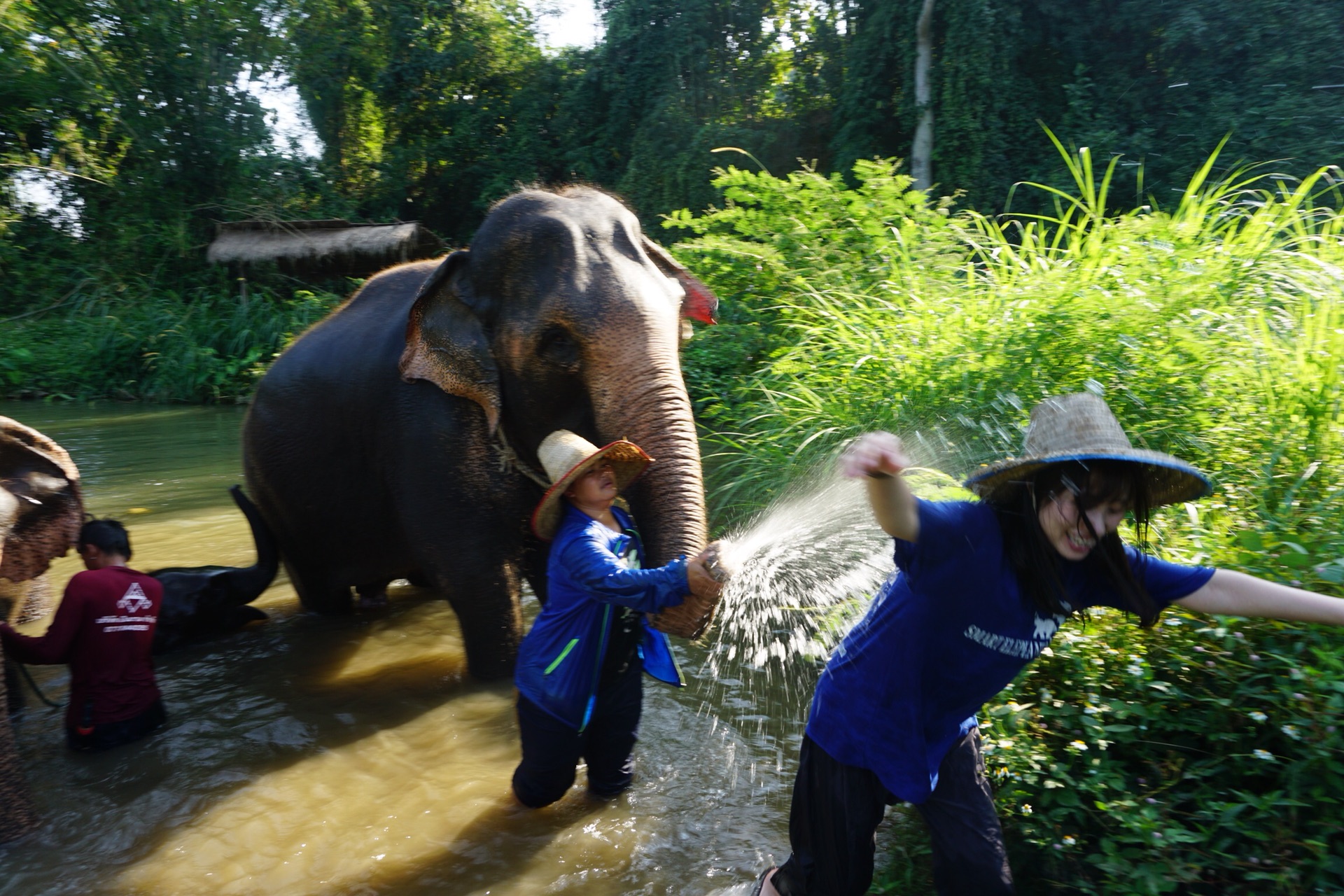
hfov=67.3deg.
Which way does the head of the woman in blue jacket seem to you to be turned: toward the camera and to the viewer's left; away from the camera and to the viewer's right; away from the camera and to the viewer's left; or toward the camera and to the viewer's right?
toward the camera and to the viewer's right

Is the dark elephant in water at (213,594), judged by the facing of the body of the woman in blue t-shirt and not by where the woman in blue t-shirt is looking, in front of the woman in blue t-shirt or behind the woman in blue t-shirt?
behind

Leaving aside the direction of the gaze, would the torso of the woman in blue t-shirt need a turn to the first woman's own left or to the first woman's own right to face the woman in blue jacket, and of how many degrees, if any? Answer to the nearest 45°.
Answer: approximately 135° to the first woman's own right

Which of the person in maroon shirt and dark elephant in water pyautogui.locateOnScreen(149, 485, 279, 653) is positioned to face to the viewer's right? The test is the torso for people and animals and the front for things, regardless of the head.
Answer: the dark elephant in water

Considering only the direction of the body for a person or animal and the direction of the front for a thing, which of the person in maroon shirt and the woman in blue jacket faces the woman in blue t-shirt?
the woman in blue jacket

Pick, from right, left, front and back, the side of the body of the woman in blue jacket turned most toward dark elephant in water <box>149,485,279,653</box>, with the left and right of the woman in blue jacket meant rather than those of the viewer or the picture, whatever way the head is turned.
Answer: back

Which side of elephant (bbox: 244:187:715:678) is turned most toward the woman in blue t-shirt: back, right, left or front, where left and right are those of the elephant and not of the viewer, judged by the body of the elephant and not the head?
front

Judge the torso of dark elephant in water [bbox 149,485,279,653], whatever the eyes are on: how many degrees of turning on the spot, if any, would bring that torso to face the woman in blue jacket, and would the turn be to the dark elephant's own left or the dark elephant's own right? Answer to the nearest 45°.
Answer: approximately 90° to the dark elephant's own right

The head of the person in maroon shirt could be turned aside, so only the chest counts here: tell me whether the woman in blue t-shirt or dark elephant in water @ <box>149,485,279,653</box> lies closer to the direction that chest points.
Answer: the dark elephant in water

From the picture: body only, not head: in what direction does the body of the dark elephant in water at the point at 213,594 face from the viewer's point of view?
to the viewer's right

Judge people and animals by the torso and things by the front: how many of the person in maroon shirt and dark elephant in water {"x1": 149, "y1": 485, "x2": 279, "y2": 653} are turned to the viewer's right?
1

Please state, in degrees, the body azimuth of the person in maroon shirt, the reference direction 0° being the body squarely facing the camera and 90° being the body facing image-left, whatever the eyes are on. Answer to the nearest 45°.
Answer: approximately 135°

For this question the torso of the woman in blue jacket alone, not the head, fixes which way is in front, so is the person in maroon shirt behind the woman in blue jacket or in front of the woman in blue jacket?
behind

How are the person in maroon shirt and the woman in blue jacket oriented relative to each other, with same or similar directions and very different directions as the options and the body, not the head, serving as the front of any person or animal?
very different directions

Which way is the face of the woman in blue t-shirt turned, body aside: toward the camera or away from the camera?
toward the camera

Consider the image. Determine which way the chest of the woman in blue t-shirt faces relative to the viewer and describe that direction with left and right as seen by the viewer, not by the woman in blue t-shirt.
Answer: facing the viewer and to the right of the viewer
